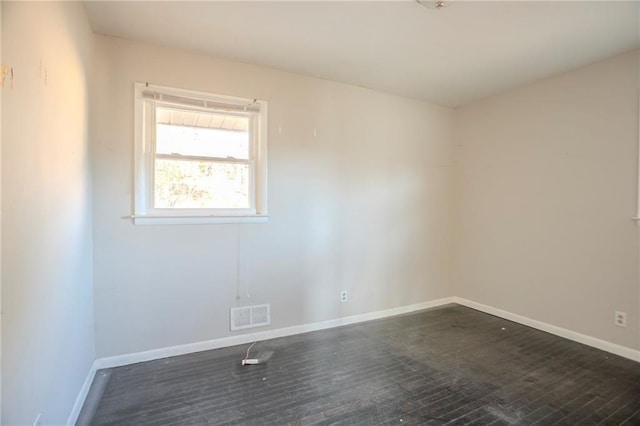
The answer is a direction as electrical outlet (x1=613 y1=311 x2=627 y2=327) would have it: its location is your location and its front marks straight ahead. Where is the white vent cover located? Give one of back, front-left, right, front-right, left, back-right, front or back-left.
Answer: front-right

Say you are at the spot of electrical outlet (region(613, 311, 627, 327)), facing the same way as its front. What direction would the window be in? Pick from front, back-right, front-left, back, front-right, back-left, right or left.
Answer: front-right
